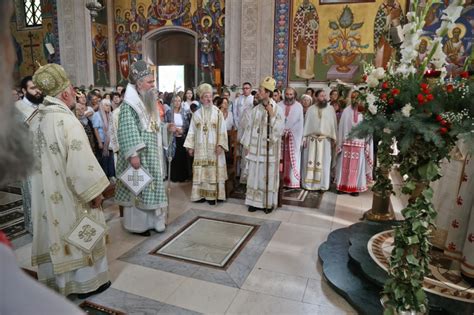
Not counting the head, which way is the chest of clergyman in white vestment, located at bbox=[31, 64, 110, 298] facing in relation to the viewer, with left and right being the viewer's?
facing away from the viewer and to the right of the viewer

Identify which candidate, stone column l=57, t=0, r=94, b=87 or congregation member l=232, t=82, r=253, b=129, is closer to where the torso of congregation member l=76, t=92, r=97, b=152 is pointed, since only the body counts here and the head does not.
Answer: the congregation member

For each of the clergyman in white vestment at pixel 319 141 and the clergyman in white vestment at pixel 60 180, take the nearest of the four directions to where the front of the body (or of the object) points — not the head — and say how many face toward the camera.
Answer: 1

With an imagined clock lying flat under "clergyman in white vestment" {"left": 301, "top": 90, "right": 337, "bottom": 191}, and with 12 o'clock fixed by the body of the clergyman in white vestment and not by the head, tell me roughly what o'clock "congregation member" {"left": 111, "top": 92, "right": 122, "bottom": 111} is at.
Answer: The congregation member is roughly at 3 o'clock from the clergyman in white vestment.

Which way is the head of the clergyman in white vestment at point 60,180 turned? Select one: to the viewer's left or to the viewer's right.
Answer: to the viewer's right

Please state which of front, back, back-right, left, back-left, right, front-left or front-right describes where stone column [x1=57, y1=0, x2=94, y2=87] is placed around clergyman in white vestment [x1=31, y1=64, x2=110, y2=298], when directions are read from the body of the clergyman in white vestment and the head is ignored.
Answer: front-left

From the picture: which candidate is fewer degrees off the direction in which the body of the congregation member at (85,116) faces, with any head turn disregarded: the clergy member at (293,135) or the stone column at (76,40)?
the clergy member

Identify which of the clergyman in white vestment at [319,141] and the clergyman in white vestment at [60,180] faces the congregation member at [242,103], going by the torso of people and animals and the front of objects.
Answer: the clergyman in white vestment at [60,180]

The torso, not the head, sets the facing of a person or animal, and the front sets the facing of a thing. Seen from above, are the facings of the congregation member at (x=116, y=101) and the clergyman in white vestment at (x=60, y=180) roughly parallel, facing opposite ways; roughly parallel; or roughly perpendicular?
roughly perpendicular

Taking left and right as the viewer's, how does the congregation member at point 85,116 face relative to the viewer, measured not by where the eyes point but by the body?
facing the viewer and to the right of the viewer

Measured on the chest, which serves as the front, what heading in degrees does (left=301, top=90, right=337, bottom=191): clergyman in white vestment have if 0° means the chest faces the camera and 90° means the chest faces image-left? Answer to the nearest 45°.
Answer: approximately 0°
